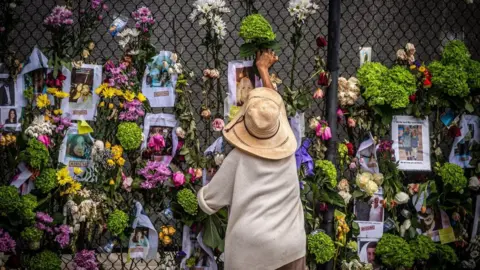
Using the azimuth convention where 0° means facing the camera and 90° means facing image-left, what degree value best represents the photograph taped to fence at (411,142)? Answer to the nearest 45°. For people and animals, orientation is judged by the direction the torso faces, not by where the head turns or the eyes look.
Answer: approximately 0°

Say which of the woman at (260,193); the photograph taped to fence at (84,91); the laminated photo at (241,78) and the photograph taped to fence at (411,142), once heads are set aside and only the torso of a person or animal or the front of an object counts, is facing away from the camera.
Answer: the woman

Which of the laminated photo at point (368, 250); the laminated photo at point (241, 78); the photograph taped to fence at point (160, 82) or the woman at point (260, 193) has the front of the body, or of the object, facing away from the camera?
the woman

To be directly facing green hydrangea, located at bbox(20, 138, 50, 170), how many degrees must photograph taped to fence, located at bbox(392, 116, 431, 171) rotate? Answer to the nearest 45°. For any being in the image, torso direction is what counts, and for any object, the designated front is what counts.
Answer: approximately 45° to its right

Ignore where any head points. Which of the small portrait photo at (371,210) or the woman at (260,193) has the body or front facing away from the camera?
the woman

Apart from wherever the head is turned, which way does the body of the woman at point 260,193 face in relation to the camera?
away from the camera

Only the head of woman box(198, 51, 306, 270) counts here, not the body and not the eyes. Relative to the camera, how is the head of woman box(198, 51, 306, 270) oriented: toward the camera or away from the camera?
away from the camera

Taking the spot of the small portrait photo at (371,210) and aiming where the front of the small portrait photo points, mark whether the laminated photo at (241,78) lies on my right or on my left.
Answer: on my right

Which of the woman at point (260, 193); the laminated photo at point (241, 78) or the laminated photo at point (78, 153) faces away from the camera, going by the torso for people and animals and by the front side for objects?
the woman
